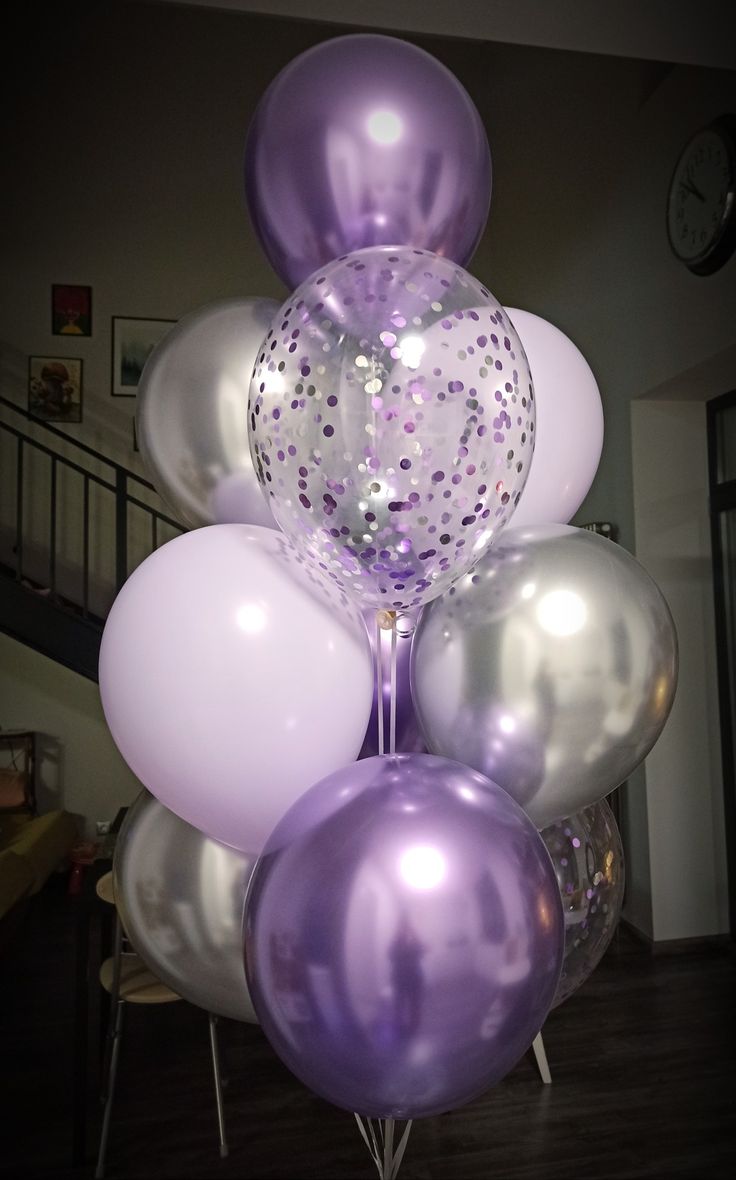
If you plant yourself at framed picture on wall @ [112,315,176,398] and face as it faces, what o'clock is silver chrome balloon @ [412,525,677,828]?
The silver chrome balloon is roughly at 12 o'clock from the framed picture on wall.

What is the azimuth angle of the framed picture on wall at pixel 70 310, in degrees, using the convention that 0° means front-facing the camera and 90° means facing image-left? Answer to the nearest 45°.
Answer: approximately 0°

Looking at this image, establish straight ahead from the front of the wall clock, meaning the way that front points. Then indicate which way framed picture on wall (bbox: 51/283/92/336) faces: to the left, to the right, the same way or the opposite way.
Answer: to the left

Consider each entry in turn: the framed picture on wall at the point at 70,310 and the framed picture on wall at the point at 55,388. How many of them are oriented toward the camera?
2

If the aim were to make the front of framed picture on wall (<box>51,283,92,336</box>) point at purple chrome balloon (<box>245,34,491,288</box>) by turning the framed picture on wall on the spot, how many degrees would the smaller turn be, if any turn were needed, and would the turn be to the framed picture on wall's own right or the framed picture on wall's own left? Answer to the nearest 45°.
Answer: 0° — it already faces it

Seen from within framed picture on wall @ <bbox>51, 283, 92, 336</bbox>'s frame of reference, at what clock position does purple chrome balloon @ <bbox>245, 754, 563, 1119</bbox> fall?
The purple chrome balloon is roughly at 12 o'clock from the framed picture on wall.
